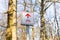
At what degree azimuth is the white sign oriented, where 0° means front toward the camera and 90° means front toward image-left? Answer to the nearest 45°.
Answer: approximately 0°
